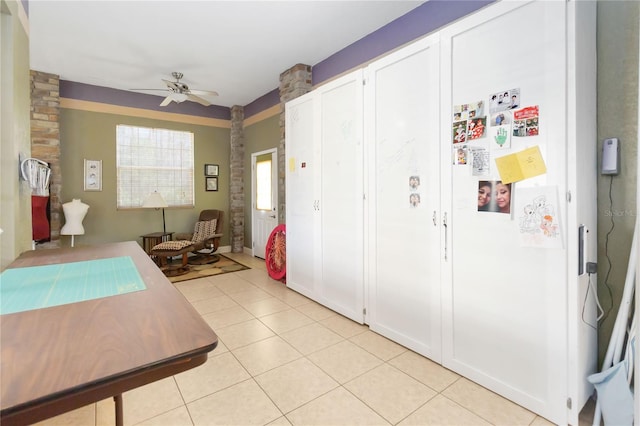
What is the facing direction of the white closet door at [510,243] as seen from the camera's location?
facing the viewer and to the left of the viewer

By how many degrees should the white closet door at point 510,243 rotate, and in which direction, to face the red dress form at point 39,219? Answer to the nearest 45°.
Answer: approximately 45° to its right

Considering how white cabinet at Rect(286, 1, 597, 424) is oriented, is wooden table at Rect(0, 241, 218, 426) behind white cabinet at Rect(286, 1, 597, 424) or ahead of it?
ahead

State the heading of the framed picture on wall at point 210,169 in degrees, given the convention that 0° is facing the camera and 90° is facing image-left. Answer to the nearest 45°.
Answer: approximately 0°

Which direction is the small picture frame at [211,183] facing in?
toward the camera

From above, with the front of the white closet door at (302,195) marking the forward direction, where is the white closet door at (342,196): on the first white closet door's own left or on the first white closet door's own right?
on the first white closet door's own left

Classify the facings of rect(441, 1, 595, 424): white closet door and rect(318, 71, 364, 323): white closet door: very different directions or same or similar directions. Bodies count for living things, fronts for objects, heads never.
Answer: same or similar directions

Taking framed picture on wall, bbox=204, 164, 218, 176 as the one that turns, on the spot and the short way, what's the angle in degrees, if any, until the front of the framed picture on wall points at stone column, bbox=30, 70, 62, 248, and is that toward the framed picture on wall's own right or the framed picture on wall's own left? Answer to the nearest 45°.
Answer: approximately 45° to the framed picture on wall's own right

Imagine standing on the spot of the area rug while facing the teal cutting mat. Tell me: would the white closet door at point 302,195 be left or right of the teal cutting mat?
left

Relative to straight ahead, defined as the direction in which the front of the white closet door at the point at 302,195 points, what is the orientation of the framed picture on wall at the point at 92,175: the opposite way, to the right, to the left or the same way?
to the left

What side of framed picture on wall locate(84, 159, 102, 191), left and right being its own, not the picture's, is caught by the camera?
front

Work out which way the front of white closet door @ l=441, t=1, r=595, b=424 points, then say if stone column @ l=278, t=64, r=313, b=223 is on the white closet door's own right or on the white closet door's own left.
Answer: on the white closet door's own right

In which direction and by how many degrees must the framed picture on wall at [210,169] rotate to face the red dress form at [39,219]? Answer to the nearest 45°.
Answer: approximately 45° to its right

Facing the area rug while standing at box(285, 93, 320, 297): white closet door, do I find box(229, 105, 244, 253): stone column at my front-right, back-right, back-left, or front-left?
front-right
